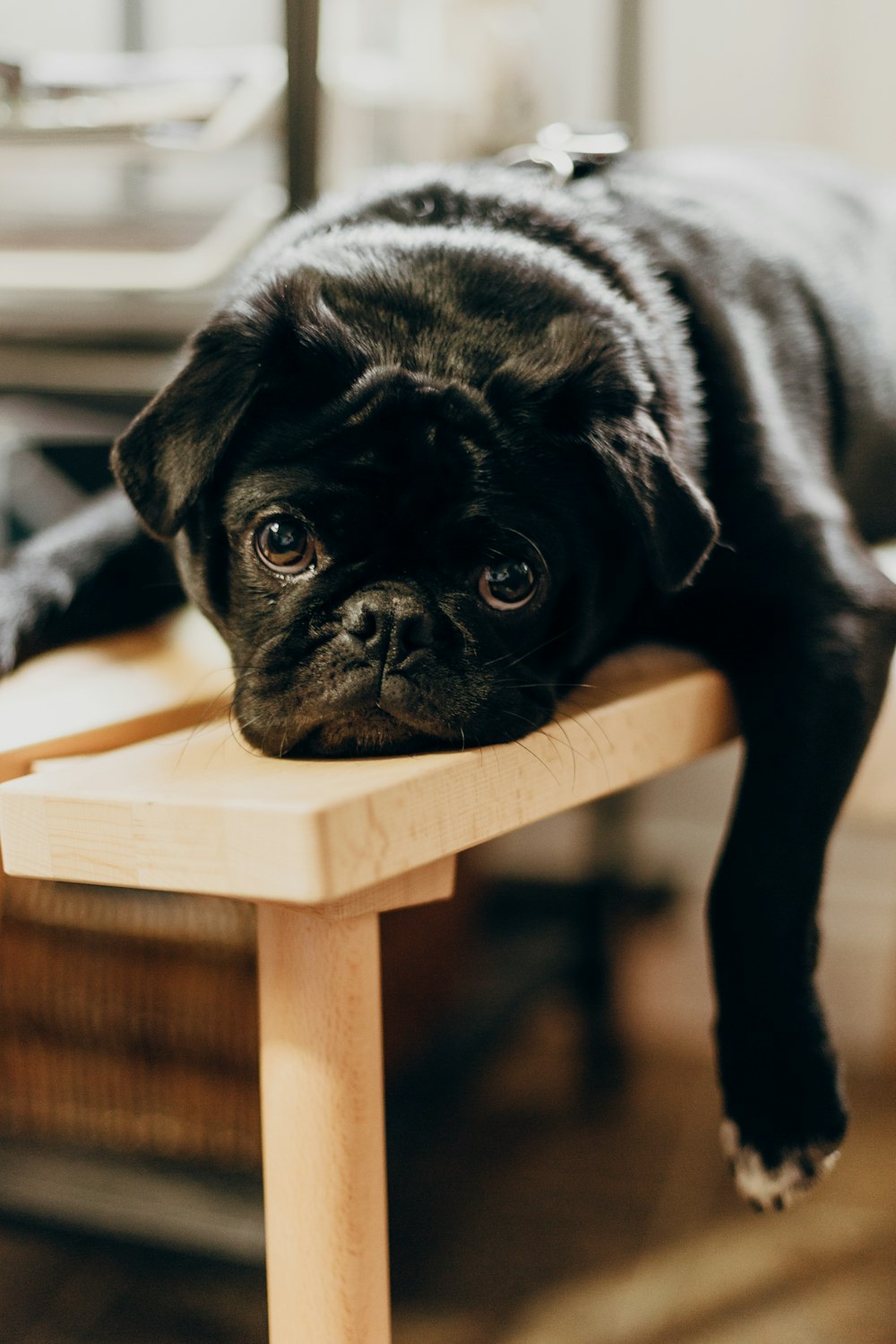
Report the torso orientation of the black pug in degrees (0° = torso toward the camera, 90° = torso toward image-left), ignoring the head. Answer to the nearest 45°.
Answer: approximately 45°
